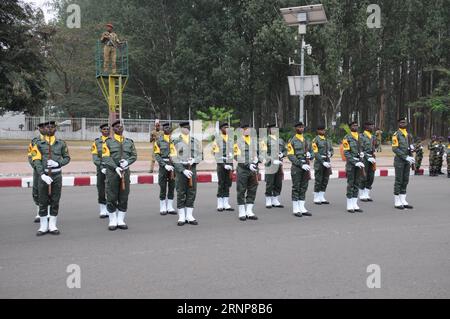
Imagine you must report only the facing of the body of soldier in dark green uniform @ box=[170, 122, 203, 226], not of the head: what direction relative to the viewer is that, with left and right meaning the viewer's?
facing the viewer

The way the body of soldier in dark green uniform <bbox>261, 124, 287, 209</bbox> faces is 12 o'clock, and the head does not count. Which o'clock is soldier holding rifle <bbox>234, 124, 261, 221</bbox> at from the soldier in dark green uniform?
The soldier holding rifle is roughly at 2 o'clock from the soldier in dark green uniform.

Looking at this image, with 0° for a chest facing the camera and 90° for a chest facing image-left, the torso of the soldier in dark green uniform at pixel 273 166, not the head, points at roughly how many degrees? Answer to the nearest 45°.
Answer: approximately 315°

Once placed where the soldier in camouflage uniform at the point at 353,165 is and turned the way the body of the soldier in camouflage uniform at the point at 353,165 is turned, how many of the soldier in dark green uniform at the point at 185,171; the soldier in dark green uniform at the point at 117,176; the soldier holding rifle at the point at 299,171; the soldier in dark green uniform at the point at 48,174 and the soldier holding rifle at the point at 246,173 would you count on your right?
5

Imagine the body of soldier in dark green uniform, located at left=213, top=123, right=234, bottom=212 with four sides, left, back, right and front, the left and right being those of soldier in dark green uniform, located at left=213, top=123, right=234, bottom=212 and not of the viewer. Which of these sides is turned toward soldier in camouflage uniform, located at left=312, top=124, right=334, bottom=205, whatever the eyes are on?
left

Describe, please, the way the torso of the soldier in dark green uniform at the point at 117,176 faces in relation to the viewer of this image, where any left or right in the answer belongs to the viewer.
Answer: facing the viewer

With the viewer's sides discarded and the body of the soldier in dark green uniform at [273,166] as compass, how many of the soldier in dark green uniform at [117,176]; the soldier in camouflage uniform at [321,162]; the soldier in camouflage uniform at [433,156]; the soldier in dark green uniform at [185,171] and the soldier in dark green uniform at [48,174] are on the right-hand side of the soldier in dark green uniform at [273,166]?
3

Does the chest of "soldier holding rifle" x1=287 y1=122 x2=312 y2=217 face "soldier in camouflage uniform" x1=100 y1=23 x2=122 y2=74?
no

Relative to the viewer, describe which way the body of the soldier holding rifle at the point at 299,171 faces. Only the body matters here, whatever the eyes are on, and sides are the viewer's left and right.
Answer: facing the viewer and to the right of the viewer

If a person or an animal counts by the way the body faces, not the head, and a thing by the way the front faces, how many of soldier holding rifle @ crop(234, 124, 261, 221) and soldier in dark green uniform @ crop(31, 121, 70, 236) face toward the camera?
2

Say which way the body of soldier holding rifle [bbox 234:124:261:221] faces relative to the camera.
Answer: toward the camera

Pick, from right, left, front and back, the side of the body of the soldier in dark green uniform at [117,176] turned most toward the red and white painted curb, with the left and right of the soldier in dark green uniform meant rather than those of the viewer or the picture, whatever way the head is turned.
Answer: back

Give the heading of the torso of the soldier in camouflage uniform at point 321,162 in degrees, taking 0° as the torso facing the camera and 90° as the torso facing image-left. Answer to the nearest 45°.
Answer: approximately 315°

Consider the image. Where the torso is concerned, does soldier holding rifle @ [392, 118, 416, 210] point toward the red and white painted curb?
no

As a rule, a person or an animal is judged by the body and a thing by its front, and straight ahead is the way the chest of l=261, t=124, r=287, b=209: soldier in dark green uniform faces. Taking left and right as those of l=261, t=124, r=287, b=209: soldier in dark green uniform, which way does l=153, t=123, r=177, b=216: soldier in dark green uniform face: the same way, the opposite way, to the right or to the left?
the same way

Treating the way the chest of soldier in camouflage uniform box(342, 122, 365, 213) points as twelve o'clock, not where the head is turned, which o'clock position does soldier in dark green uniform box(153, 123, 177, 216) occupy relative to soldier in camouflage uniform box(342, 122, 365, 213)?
soldier in dark green uniform box(153, 123, 177, 216) is roughly at 4 o'clock from soldier in camouflage uniform box(342, 122, 365, 213).
